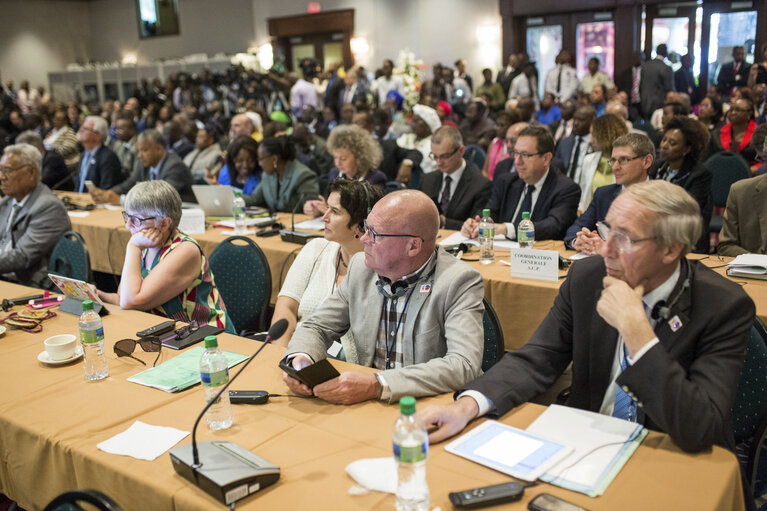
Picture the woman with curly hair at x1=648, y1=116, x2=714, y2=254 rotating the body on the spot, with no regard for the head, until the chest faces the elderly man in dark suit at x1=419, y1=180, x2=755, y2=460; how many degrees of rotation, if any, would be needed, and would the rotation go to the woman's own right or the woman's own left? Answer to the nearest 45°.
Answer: approximately 45° to the woman's own left

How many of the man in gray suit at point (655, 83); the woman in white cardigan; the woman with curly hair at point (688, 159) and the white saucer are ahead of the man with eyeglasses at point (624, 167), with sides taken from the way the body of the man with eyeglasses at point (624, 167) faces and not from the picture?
2

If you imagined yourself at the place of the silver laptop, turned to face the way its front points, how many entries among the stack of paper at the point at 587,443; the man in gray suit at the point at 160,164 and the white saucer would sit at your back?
2

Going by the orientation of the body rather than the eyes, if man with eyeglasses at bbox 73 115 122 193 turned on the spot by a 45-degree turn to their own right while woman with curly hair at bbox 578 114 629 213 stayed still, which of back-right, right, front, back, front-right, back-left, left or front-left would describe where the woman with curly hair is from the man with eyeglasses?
back-left

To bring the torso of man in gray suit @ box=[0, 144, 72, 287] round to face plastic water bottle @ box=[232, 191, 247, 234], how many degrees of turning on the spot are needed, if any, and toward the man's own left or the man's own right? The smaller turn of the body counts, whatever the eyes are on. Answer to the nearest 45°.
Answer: approximately 135° to the man's own left

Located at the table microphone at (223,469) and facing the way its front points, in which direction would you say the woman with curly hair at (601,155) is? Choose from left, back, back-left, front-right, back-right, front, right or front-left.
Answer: front

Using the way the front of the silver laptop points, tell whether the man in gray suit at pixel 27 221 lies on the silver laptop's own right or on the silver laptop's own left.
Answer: on the silver laptop's own left

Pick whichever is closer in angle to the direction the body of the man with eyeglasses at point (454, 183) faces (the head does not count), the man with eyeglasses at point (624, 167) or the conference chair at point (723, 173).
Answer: the man with eyeglasses

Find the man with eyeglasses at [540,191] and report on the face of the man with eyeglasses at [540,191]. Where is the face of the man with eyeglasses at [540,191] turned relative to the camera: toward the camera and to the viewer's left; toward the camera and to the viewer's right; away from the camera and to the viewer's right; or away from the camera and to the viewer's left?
toward the camera and to the viewer's left

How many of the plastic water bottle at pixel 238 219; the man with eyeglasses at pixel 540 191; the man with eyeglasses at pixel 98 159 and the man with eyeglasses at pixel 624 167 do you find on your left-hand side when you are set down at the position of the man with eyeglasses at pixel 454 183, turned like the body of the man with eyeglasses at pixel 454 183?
2

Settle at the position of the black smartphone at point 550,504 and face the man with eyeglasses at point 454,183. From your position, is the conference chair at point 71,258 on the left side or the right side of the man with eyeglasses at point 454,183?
left

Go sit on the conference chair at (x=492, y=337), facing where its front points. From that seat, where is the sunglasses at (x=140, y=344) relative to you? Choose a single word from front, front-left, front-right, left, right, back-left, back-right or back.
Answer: front-right

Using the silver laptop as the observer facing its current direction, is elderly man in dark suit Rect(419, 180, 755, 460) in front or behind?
behind
